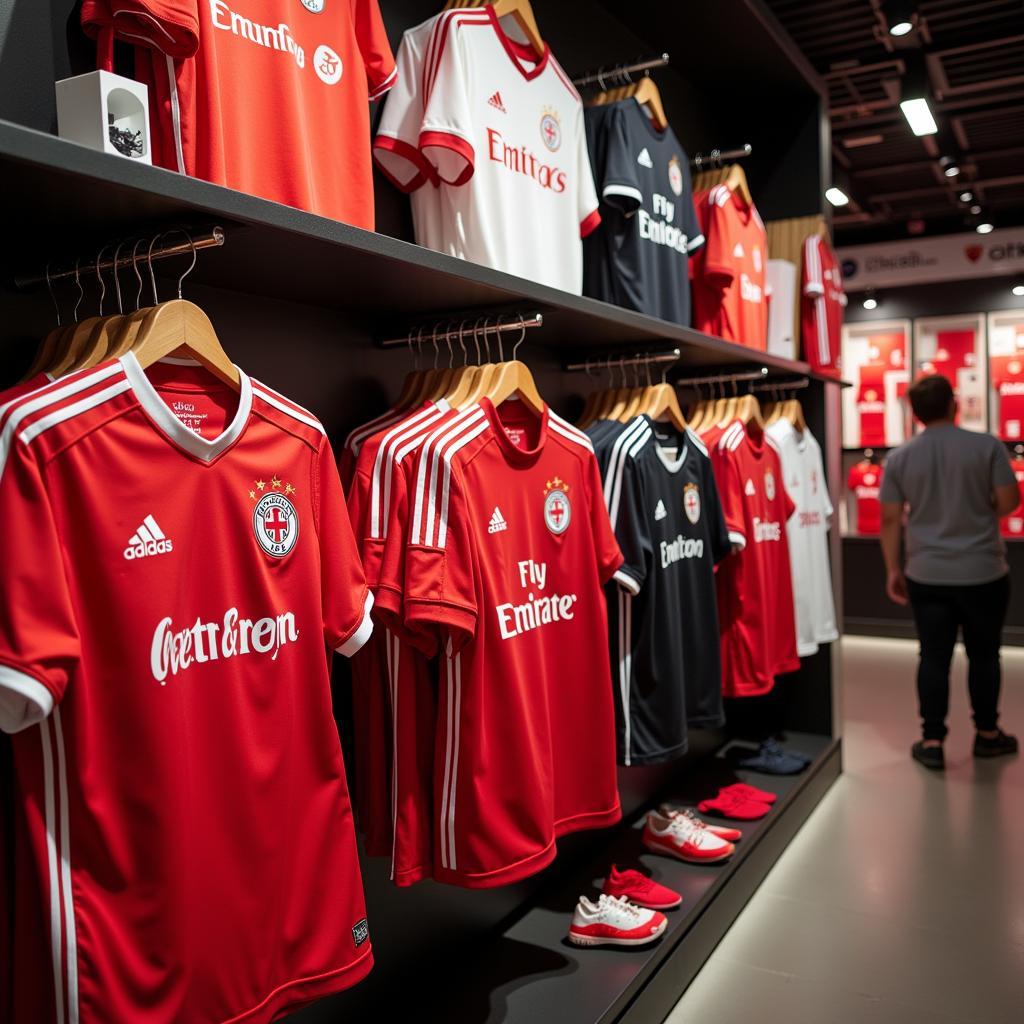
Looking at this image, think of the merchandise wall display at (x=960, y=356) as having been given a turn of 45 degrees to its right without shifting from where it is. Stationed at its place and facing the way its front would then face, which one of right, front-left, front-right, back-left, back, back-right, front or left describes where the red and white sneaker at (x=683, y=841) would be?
front-left

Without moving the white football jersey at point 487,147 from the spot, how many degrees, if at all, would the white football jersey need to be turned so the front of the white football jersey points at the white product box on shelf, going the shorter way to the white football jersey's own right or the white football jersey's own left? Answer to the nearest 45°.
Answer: approximately 90° to the white football jersey's own right

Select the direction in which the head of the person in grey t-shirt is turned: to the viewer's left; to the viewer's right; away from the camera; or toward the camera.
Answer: away from the camera

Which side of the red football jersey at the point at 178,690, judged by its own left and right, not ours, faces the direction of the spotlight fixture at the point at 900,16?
left

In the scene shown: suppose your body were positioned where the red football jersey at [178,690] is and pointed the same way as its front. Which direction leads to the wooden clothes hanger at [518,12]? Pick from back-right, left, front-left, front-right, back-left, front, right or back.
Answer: left

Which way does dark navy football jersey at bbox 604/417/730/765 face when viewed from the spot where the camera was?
facing the viewer and to the right of the viewer

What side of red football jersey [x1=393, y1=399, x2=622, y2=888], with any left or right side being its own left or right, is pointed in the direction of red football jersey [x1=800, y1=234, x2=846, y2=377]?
left

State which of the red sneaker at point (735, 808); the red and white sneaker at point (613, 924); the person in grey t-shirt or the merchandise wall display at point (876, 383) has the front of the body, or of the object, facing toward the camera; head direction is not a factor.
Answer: the merchandise wall display

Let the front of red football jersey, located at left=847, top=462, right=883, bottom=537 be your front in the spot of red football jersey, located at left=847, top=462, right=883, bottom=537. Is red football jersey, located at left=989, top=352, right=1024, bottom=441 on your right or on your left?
on your left
